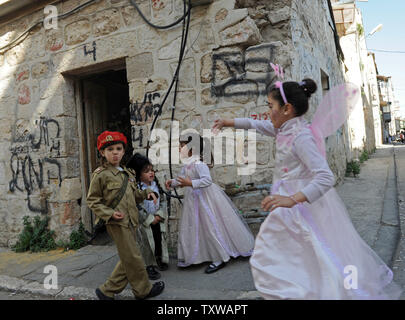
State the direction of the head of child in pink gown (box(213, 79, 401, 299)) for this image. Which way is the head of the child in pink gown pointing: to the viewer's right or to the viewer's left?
to the viewer's left

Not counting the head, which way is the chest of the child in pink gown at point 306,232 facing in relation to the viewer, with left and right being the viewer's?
facing to the left of the viewer

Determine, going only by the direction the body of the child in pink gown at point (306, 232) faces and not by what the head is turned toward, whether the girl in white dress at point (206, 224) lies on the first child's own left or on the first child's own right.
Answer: on the first child's own right
